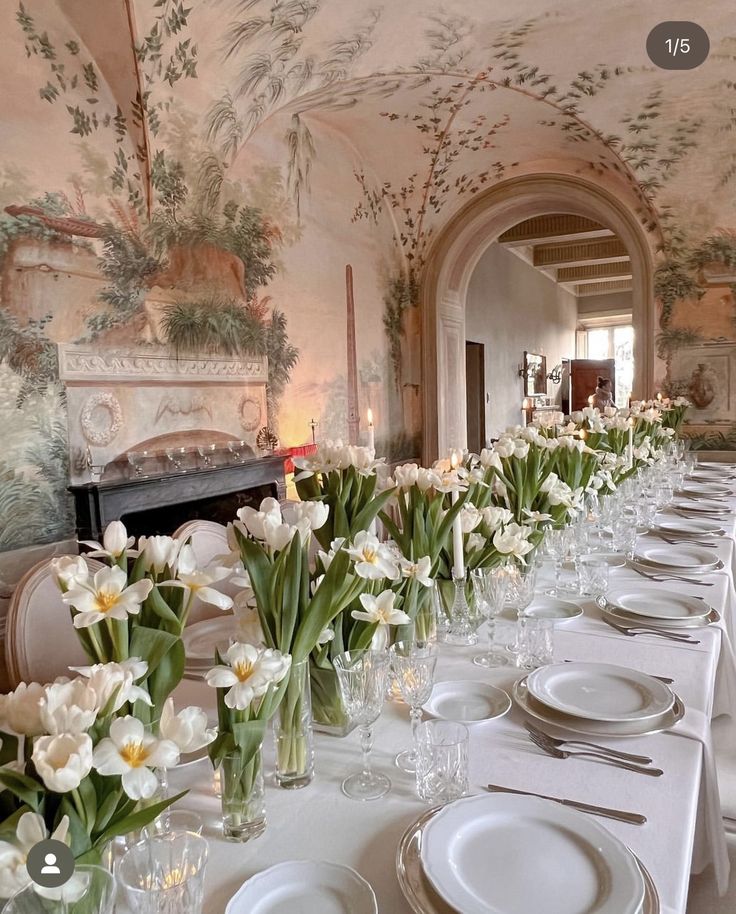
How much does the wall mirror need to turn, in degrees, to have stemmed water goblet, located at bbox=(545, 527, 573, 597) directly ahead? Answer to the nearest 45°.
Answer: approximately 45° to its right

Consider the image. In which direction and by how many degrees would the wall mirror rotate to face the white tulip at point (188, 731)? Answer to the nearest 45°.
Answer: approximately 45° to its right

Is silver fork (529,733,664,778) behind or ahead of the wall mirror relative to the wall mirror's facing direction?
ahead

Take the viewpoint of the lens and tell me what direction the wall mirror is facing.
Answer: facing the viewer and to the right of the viewer

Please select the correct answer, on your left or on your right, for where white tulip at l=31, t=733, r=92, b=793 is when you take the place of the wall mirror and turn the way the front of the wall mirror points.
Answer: on your right

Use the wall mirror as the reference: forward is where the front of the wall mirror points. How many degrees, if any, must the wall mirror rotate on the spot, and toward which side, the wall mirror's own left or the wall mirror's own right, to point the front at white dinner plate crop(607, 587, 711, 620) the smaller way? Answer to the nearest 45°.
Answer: approximately 45° to the wall mirror's own right

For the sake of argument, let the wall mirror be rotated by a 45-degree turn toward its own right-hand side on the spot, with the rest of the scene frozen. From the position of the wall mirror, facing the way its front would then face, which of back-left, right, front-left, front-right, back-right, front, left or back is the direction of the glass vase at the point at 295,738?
front

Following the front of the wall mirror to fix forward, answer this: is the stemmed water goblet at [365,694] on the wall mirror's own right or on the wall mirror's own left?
on the wall mirror's own right

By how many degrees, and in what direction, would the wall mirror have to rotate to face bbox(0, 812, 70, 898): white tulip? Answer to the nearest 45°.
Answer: approximately 45° to its right

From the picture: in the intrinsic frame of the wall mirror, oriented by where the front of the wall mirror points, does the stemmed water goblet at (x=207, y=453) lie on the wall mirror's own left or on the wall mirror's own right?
on the wall mirror's own right

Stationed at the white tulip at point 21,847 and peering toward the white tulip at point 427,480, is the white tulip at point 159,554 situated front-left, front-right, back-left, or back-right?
front-left

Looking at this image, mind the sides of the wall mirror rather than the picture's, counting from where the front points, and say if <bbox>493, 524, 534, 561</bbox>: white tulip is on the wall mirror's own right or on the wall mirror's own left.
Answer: on the wall mirror's own right

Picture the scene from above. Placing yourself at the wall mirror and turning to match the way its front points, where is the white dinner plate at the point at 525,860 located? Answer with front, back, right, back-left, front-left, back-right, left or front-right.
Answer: front-right

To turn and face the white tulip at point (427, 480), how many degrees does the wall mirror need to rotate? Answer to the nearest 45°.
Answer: approximately 45° to its right

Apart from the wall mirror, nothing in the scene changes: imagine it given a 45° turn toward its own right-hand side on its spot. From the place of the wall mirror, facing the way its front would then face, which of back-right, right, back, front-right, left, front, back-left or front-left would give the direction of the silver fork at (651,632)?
front

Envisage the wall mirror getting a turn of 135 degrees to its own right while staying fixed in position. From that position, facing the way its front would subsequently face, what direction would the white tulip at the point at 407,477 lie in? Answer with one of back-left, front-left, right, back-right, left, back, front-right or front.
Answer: left

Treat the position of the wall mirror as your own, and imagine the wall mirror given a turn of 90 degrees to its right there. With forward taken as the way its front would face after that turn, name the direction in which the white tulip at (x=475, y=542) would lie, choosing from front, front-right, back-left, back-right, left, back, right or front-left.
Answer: front-left
